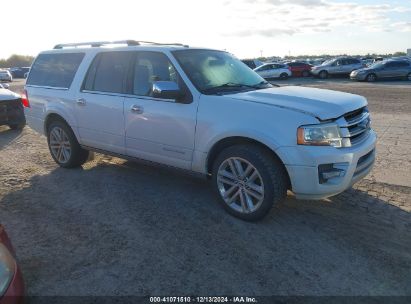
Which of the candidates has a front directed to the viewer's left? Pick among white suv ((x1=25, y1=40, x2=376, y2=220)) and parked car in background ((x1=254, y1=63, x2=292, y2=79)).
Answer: the parked car in background

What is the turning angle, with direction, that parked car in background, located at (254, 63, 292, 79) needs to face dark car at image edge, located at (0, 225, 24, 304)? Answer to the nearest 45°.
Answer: approximately 90° to its left

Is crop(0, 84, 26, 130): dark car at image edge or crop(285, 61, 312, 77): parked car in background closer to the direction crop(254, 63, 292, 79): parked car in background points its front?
the dark car at image edge

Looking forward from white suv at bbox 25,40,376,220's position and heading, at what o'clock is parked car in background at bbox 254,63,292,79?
The parked car in background is roughly at 8 o'clock from the white suv.

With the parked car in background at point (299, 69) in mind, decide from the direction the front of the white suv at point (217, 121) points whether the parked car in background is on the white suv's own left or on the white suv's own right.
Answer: on the white suv's own left

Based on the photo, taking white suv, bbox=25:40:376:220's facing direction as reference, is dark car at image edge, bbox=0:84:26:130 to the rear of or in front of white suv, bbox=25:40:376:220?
to the rear

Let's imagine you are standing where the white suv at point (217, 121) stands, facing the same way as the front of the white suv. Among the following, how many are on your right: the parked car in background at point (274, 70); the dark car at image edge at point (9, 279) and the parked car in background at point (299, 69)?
1

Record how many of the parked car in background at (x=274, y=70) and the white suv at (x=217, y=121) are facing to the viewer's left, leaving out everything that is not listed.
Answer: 1

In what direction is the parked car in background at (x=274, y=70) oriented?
to the viewer's left

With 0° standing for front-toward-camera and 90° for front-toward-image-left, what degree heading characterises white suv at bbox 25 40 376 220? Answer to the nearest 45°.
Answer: approximately 315°

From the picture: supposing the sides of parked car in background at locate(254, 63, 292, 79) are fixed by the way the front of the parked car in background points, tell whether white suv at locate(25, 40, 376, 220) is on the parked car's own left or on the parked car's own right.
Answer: on the parked car's own left

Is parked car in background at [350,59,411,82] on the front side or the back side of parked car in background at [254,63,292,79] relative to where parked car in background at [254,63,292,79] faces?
on the back side

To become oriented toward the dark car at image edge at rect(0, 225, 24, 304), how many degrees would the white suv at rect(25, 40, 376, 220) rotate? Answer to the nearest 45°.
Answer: approximately 90° to its right
